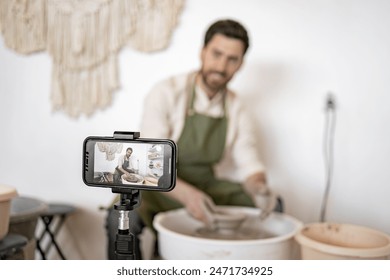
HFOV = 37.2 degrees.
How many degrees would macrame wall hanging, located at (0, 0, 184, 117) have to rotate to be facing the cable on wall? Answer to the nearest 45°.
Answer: approximately 90° to its left

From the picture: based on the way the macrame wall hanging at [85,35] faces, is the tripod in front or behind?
in front

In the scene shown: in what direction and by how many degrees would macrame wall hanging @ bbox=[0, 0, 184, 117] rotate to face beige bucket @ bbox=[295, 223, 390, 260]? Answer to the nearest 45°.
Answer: approximately 90° to its left

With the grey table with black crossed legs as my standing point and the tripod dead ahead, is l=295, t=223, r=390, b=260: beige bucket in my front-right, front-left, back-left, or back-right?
front-left

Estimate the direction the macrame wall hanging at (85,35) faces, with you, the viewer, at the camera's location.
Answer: facing the viewer

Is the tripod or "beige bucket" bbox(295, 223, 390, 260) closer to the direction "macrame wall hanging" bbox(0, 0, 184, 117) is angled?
the tripod
